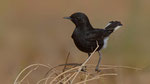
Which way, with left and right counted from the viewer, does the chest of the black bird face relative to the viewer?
facing to the left of the viewer
